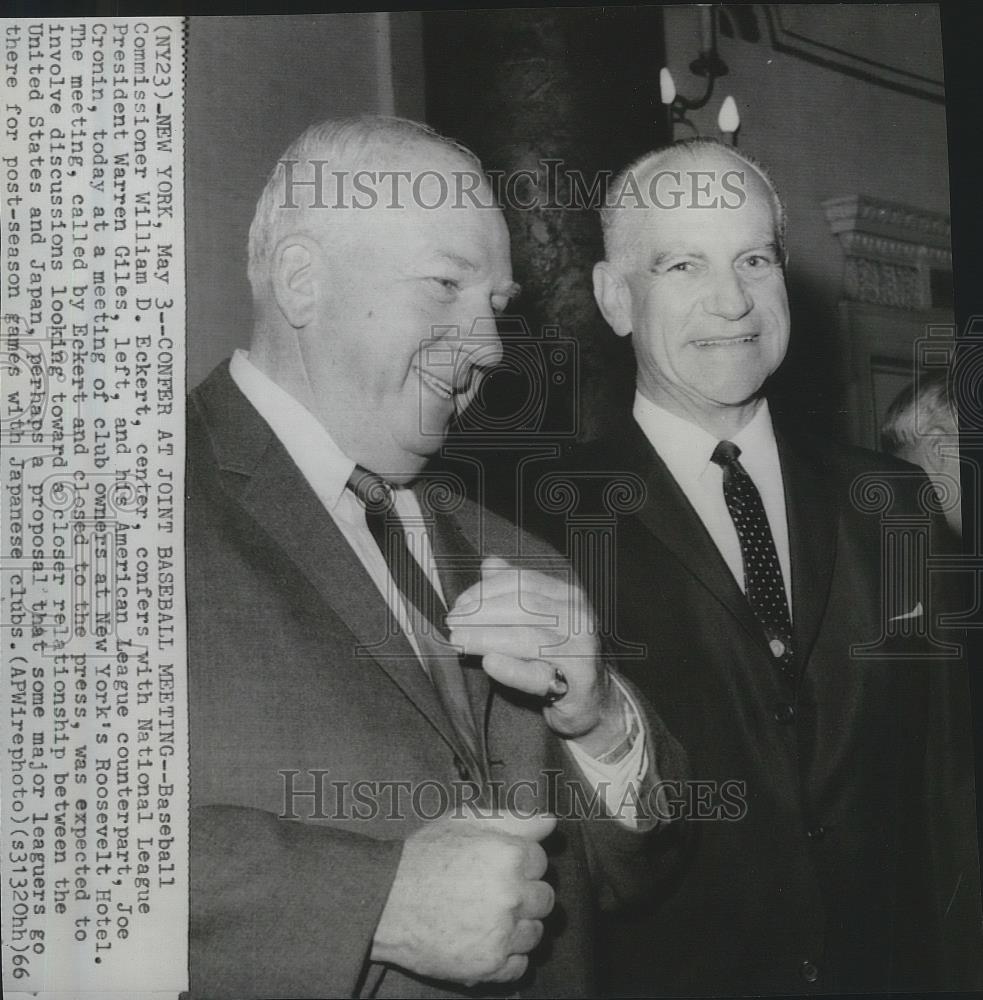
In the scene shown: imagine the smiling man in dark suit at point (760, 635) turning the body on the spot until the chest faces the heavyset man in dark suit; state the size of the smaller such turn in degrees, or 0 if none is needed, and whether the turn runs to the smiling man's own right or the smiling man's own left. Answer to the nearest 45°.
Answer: approximately 90° to the smiling man's own right

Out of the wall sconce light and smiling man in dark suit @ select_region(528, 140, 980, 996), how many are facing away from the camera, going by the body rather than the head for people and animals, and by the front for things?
0

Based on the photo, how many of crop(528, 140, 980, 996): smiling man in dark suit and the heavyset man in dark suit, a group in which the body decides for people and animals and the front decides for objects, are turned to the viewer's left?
0

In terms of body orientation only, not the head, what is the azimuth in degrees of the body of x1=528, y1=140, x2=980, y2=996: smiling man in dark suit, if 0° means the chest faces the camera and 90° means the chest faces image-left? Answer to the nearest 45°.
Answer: approximately 0°

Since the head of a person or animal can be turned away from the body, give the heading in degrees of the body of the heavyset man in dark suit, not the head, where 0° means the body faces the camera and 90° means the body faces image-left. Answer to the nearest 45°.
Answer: approximately 315°
